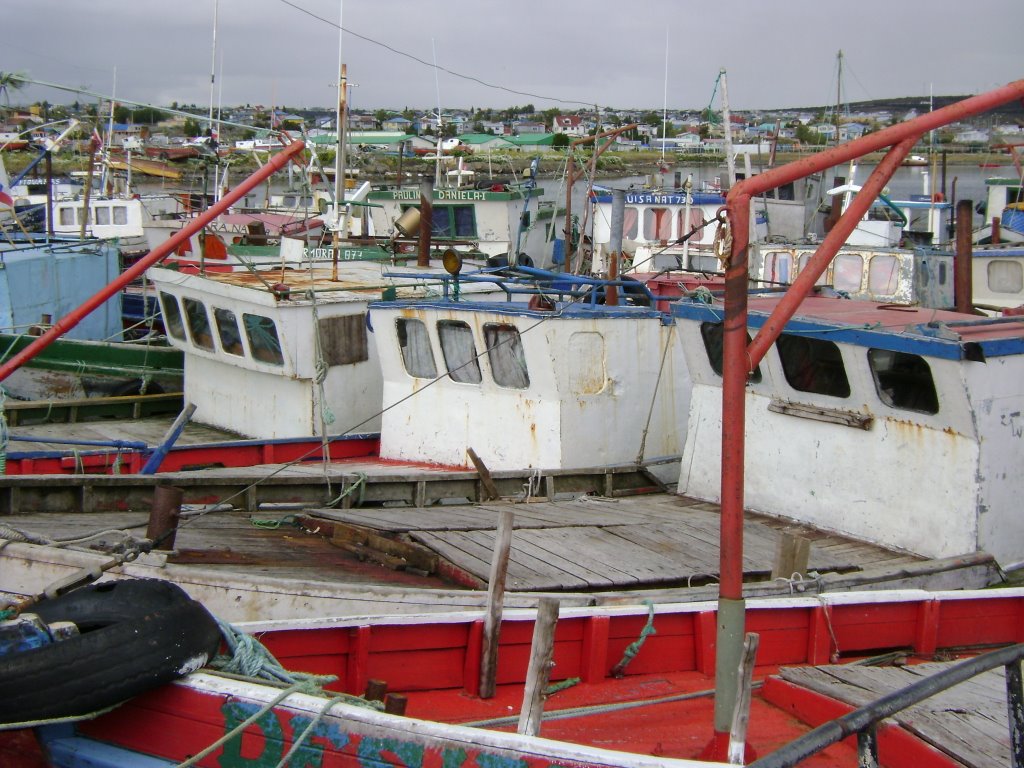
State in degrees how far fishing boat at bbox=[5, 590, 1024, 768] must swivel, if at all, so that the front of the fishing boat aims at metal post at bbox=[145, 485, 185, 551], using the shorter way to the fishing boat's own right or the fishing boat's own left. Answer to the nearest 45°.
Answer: approximately 45° to the fishing boat's own right

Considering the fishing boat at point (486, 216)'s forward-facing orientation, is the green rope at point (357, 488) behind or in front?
in front

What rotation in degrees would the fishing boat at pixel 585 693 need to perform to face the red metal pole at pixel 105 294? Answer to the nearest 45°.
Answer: approximately 45° to its right

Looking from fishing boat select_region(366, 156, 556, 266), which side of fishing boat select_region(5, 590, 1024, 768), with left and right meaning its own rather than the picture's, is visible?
right

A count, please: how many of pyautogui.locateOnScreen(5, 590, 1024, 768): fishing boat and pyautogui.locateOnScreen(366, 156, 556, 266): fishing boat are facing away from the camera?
0

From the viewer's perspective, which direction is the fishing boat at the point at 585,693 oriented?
to the viewer's left

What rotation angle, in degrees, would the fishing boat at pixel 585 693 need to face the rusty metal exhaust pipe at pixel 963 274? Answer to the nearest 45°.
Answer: approximately 135° to its right

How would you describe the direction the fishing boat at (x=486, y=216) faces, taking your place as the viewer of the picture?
facing the viewer and to the left of the viewer
